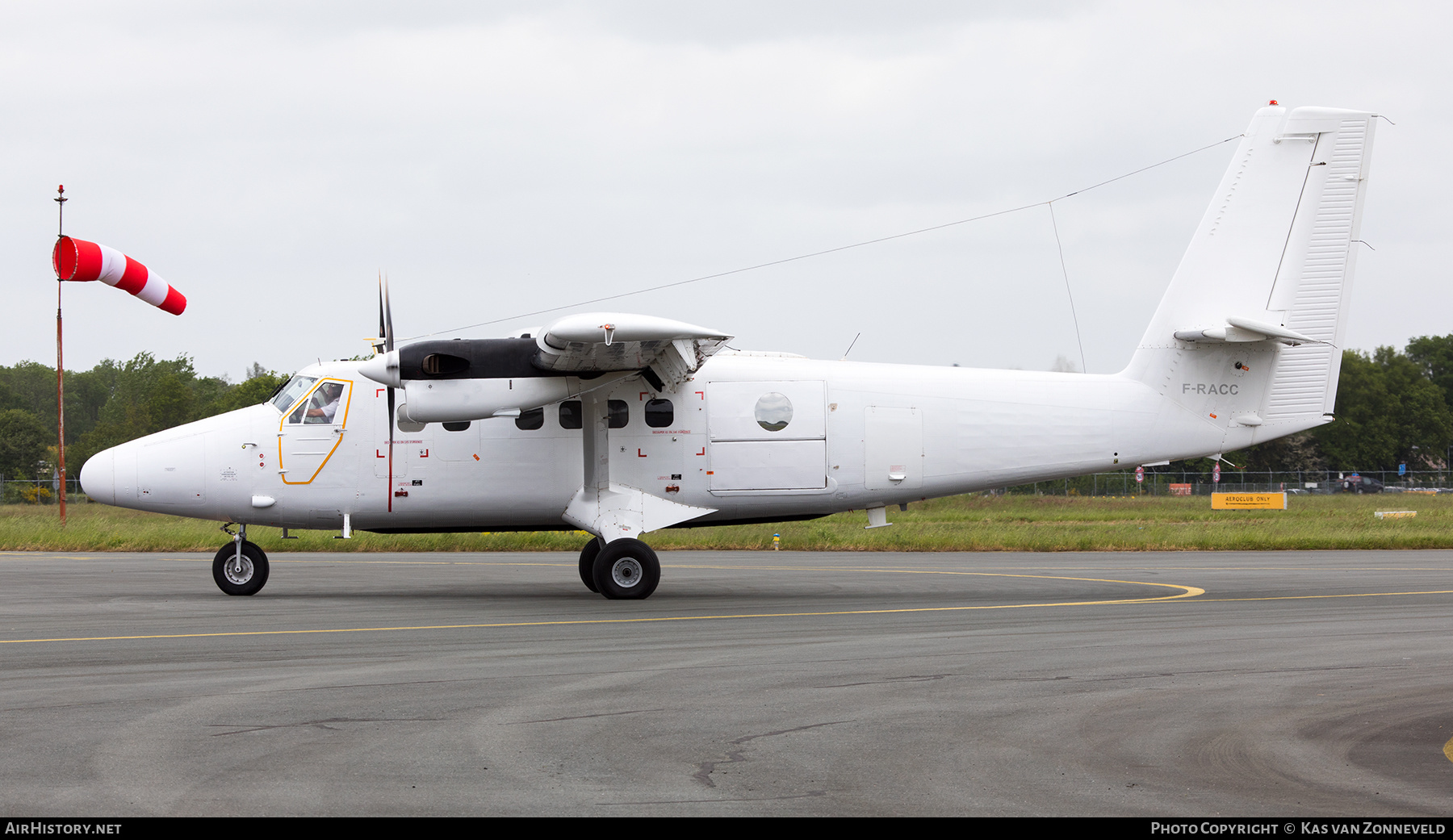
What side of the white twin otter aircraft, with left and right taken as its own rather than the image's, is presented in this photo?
left

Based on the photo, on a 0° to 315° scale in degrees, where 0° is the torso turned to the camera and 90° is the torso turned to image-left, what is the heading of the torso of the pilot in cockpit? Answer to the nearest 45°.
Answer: approximately 90°

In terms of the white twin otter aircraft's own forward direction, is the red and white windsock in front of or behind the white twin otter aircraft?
in front

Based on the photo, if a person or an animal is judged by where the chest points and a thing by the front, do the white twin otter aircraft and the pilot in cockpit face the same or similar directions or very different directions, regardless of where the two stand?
same or similar directions

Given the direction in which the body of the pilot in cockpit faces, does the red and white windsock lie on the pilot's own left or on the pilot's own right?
on the pilot's own right
